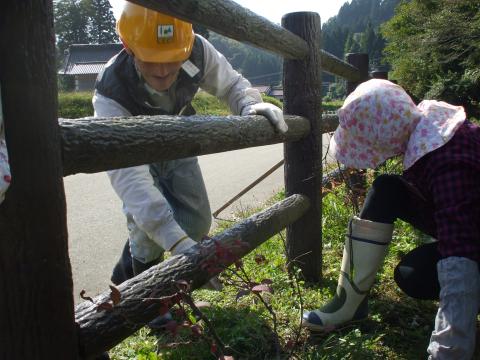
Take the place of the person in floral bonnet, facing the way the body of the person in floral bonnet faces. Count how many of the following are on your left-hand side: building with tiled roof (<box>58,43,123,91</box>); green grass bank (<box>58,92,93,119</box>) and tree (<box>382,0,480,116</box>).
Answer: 0

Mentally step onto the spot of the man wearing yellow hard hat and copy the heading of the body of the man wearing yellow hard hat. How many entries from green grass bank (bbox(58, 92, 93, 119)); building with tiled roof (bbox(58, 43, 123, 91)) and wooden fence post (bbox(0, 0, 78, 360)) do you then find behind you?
2

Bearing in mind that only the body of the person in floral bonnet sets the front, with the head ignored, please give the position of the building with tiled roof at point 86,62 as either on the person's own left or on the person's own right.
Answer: on the person's own right

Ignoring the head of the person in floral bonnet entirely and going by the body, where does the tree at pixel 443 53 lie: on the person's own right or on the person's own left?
on the person's own right

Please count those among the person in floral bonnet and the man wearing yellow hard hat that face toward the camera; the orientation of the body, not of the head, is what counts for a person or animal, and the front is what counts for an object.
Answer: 1

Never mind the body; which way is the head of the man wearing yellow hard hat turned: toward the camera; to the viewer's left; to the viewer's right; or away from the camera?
toward the camera

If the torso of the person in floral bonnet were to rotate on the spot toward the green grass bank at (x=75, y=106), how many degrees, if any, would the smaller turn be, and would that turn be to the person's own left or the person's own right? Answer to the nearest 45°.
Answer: approximately 45° to the person's own right

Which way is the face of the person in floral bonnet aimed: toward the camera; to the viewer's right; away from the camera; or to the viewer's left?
to the viewer's left

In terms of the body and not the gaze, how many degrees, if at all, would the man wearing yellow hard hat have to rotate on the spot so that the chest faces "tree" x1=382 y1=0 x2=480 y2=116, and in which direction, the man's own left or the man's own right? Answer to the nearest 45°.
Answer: approximately 135° to the man's own left

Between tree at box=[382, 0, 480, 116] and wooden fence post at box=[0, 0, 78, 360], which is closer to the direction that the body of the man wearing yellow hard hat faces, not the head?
the wooden fence post

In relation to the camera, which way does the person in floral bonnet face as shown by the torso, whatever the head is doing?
to the viewer's left

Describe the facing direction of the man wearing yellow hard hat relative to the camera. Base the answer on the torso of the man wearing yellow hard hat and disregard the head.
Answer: toward the camera

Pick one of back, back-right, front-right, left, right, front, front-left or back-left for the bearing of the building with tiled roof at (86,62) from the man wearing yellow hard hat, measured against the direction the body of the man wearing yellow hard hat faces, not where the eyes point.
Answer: back

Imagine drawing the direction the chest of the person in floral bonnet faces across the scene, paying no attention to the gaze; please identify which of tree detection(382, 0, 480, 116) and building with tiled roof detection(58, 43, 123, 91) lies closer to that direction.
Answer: the building with tiled roof

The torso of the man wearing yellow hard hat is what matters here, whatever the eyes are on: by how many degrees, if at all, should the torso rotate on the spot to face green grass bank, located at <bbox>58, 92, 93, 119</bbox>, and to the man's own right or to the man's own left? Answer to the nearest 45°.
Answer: approximately 180°

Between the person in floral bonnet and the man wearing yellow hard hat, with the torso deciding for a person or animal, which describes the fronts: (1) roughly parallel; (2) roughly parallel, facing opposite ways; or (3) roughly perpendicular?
roughly perpendicular

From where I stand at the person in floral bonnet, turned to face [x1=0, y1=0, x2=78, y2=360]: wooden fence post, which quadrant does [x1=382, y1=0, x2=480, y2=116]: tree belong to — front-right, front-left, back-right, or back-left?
back-right

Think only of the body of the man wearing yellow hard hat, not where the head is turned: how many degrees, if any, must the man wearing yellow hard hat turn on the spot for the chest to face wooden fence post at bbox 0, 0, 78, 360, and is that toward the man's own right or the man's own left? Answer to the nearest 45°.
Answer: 0° — they already face it
